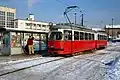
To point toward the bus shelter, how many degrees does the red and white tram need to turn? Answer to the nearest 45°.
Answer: approximately 45° to its right

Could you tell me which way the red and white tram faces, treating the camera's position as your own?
facing the viewer and to the left of the viewer
